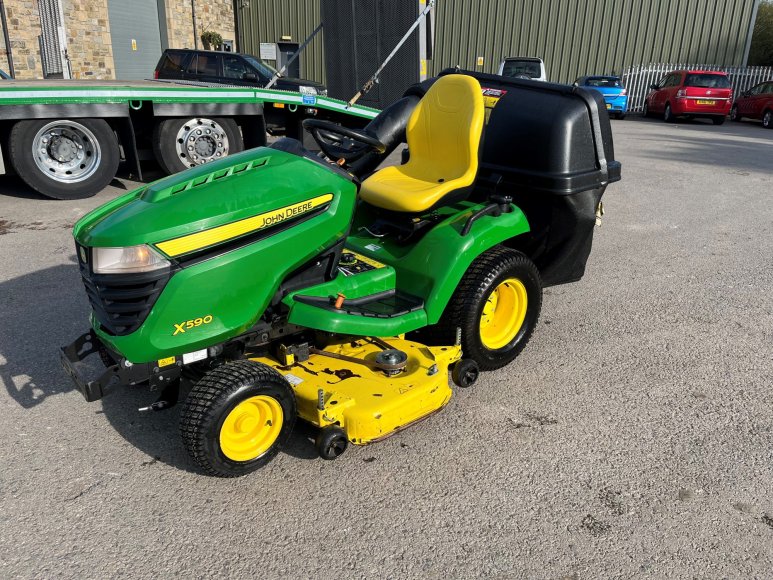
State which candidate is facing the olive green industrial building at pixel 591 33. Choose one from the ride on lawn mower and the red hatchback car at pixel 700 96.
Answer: the red hatchback car

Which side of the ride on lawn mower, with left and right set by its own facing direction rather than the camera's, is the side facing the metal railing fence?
back

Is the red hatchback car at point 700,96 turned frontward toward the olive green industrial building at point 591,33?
yes

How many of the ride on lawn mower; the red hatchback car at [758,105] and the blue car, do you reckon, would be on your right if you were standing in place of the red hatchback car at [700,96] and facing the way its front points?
1

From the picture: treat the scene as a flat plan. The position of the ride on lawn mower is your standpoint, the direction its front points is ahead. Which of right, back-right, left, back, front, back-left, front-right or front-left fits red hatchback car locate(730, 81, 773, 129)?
back

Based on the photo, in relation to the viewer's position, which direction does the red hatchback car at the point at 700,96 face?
facing away from the viewer and to the left of the viewer

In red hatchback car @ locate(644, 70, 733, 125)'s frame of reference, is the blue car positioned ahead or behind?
ahead

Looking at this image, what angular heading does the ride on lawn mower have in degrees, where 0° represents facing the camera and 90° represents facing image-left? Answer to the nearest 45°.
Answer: approximately 45°

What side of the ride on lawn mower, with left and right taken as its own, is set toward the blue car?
back

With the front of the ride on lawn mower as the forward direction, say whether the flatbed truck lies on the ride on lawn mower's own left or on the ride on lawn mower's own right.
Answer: on the ride on lawn mower's own right

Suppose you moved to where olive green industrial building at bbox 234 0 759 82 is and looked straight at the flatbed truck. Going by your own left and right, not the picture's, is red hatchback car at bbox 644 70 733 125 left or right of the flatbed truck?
left
